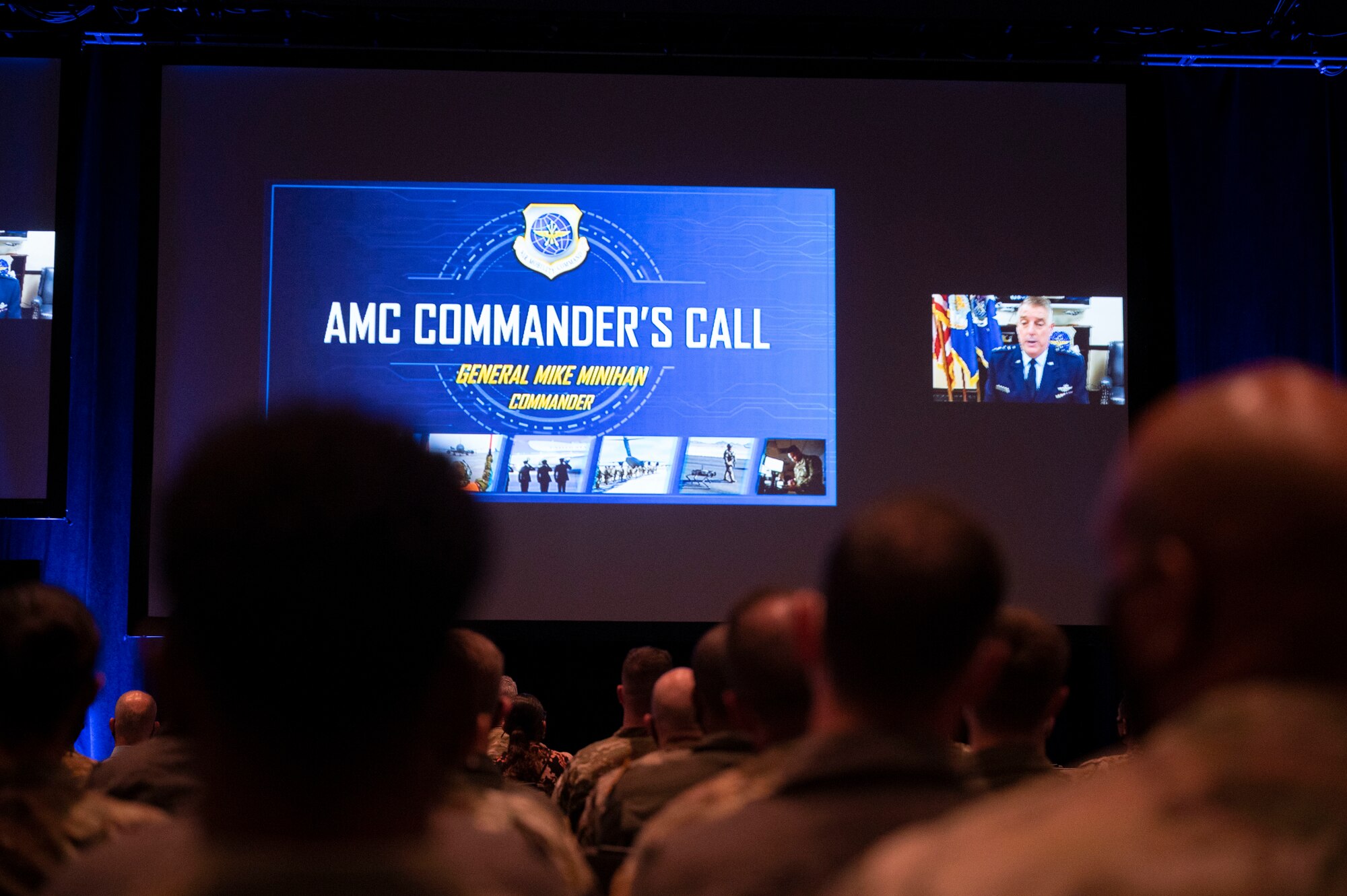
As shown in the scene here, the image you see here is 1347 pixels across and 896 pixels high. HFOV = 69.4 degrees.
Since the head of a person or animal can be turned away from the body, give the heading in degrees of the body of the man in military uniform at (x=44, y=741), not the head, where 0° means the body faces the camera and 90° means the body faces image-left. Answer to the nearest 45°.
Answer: approximately 180°

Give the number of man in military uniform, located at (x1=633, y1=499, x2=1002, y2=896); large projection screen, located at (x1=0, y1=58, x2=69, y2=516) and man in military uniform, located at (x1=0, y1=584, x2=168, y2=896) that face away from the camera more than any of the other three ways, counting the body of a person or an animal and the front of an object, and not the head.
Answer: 2

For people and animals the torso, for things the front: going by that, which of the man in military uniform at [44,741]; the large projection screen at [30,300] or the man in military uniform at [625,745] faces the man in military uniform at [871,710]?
the large projection screen

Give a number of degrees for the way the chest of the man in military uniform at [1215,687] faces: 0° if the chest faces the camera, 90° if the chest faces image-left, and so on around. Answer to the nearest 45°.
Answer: approximately 135°

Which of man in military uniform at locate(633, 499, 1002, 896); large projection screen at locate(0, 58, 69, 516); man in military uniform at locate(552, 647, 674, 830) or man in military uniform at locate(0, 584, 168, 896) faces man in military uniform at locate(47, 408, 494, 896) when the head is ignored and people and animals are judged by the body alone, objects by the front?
the large projection screen

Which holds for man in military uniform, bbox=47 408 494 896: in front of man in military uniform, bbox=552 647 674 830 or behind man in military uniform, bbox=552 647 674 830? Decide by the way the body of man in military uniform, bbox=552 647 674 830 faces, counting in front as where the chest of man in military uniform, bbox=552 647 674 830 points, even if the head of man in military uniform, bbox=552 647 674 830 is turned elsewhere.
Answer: behind

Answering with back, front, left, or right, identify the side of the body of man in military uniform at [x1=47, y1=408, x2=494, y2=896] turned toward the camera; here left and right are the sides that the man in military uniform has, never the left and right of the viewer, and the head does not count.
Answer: back

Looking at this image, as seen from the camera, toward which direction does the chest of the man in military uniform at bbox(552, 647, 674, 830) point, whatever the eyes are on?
away from the camera

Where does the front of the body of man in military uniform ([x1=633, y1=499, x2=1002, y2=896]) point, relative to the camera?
away from the camera

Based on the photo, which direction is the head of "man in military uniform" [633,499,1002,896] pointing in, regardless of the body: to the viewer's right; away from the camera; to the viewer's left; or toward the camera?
away from the camera

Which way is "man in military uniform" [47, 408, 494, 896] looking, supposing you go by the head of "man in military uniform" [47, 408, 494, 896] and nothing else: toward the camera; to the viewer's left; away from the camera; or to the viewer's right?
away from the camera

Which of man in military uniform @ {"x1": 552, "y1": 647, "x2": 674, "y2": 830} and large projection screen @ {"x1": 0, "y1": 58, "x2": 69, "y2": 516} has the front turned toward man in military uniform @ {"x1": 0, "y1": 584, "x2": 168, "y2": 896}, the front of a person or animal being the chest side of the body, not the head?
the large projection screen
